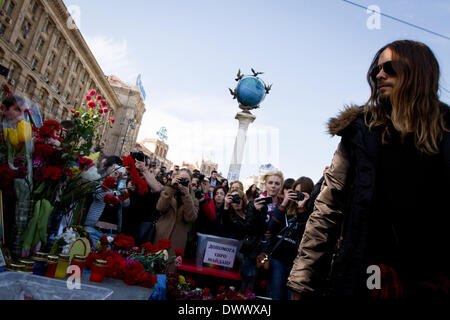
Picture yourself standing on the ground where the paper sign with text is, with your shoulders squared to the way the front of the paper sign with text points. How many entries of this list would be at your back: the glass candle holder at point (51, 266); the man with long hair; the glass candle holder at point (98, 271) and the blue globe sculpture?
1

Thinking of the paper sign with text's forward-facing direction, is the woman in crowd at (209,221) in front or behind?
behind

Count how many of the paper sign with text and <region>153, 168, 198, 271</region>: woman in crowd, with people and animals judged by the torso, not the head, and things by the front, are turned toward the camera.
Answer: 2

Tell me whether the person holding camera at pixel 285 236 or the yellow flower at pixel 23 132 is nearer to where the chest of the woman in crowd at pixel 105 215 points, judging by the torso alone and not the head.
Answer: the person holding camera

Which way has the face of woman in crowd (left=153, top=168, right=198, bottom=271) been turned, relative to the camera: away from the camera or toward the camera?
toward the camera

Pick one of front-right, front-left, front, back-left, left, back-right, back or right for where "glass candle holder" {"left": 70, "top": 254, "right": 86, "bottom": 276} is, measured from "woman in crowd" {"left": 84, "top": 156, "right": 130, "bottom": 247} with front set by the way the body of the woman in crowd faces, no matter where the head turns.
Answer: front-right

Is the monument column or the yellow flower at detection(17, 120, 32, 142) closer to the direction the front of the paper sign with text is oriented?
the yellow flower

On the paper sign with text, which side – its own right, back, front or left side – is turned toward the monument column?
back

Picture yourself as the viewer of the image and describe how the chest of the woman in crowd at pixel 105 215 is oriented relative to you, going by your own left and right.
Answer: facing the viewer and to the right of the viewer

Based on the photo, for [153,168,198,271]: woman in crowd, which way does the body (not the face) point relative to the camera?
toward the camera

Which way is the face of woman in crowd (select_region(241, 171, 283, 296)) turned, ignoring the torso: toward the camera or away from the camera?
toward the camera

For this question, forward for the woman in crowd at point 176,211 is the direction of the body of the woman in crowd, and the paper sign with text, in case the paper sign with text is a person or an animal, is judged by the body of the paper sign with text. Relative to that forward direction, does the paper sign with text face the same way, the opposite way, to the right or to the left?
the same way

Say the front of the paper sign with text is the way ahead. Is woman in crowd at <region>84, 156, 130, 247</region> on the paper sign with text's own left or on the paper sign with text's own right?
on the paper sign with text's own right
